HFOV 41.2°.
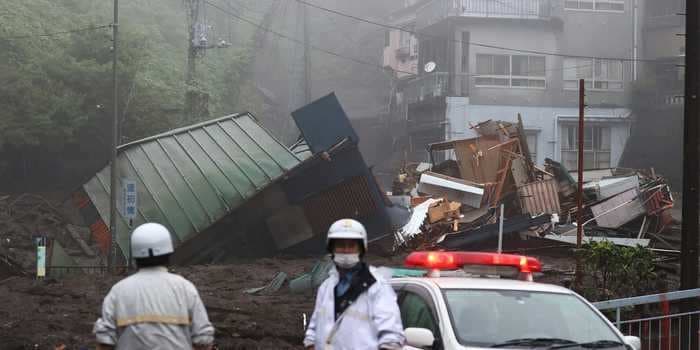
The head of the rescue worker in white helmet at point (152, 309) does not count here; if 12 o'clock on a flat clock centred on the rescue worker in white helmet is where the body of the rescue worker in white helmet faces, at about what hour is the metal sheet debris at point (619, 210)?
The metal sheet debris is roughly at 1 o'clock from the rescue worker in white helmet.

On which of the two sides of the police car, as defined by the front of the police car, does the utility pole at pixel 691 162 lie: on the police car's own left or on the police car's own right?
on the police car's own left

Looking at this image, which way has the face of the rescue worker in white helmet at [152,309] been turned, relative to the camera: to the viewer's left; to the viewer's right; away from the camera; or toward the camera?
away from the camera

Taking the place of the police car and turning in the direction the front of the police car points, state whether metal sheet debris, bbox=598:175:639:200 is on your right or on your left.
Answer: on your left

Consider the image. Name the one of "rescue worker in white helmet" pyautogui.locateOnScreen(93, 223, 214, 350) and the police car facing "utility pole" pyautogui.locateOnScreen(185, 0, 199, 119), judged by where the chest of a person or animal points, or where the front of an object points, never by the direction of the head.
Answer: the rescue worker in white helmet

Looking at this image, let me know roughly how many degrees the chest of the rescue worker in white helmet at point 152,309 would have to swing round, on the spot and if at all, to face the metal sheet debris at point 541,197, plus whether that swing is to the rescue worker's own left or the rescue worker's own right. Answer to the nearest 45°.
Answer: approximately 45° to the rescue worker's own right

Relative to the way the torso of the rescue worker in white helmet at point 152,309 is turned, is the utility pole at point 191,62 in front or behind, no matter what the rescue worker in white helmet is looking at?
in front

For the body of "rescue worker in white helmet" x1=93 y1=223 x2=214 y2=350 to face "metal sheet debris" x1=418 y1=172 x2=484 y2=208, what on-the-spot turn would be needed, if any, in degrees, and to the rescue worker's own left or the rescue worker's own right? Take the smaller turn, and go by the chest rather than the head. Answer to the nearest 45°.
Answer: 0° — they already face it

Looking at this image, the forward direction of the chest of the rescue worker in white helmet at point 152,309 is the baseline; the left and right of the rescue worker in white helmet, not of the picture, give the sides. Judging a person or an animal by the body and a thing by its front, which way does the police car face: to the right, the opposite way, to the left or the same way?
the opposite way

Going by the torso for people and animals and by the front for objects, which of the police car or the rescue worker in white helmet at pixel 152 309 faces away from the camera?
the rescue worker in white helmet

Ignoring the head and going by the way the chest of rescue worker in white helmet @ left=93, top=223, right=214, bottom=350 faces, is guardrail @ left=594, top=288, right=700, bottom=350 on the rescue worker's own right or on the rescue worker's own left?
on the rescue worker's own right

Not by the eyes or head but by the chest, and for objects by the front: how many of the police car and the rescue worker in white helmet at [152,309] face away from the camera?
1

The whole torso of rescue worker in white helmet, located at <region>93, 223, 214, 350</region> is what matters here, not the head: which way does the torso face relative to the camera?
away from the camera
